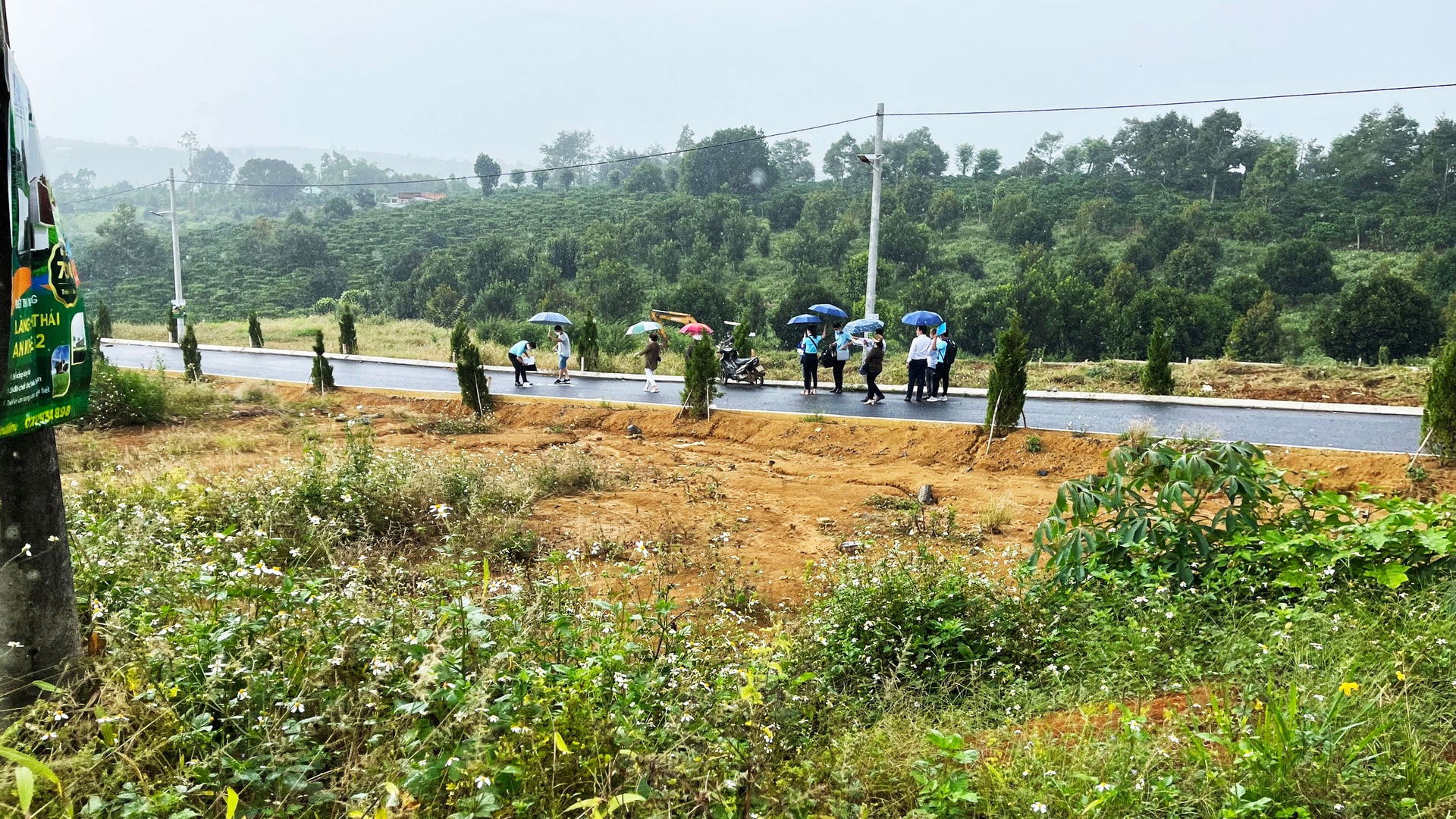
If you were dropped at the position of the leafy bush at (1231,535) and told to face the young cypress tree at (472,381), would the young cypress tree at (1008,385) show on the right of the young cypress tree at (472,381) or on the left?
right

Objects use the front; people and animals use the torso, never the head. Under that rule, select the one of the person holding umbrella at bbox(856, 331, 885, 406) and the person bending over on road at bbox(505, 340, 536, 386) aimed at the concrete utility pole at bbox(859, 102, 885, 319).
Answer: the person bending over on road

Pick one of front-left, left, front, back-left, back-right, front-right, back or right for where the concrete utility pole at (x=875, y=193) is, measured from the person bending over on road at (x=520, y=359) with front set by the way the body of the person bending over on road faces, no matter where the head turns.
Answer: front

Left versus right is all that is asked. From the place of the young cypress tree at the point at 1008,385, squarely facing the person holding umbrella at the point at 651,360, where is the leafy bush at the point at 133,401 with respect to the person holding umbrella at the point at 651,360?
left

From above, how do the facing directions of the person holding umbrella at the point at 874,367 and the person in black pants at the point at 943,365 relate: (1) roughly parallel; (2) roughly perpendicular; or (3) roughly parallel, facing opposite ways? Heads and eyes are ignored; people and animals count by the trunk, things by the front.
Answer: roughly parallel
